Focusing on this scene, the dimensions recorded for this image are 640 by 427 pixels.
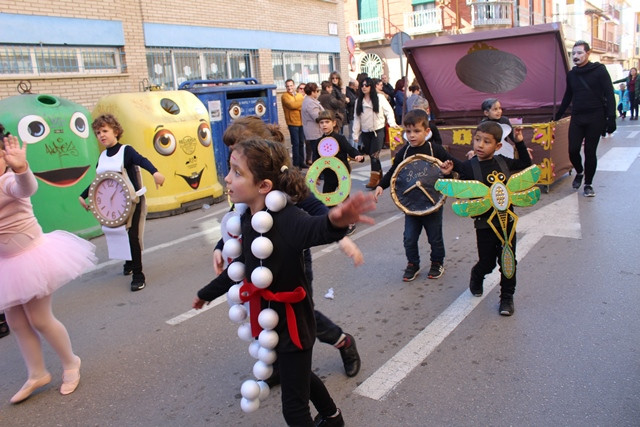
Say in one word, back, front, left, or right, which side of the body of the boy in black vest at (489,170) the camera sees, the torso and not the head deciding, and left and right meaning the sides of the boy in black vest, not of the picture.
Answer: front

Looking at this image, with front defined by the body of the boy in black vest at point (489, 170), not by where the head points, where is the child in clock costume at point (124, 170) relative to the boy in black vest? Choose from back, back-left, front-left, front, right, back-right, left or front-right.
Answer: right

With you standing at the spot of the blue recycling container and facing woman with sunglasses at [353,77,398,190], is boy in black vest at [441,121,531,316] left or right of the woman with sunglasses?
right

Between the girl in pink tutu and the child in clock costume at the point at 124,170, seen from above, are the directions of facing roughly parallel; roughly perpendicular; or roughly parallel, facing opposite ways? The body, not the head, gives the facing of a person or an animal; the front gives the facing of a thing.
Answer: roughly parallel

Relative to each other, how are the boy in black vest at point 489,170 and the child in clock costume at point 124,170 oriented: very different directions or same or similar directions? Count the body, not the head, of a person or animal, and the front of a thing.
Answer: same or similar directions

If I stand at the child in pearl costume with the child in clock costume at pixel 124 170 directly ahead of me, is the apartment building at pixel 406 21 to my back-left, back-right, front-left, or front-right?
front-right

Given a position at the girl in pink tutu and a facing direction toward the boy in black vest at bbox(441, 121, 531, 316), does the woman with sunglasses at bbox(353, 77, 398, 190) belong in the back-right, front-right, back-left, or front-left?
front-left

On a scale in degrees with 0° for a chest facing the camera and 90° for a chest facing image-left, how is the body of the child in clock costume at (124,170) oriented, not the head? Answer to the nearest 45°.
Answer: approximately 45°

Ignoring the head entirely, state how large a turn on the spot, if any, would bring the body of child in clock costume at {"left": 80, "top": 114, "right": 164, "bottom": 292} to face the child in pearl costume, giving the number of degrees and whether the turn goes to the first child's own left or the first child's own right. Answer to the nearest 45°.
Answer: approximately 45° to the first child's own left

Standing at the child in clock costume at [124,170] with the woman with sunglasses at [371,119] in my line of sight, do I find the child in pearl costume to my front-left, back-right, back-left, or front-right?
back-right

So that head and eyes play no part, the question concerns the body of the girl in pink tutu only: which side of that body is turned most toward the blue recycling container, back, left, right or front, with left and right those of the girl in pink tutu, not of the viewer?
back

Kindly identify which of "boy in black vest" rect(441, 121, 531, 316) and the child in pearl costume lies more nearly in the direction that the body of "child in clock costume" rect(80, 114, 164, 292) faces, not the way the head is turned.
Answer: the child in pearl costume

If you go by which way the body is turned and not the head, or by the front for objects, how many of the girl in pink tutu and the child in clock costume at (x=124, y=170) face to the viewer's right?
0

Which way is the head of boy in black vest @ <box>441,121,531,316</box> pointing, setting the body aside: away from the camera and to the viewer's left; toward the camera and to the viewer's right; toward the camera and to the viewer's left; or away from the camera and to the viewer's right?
toward the camera and to the viewer's left

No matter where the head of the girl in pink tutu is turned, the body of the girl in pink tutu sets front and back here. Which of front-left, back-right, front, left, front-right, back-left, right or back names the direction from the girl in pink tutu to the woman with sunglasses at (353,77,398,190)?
back

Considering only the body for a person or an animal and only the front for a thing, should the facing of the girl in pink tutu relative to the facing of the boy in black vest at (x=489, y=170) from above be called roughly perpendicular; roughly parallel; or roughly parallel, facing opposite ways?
roughly parallel

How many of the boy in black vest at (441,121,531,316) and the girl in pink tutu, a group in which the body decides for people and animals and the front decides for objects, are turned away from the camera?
0
